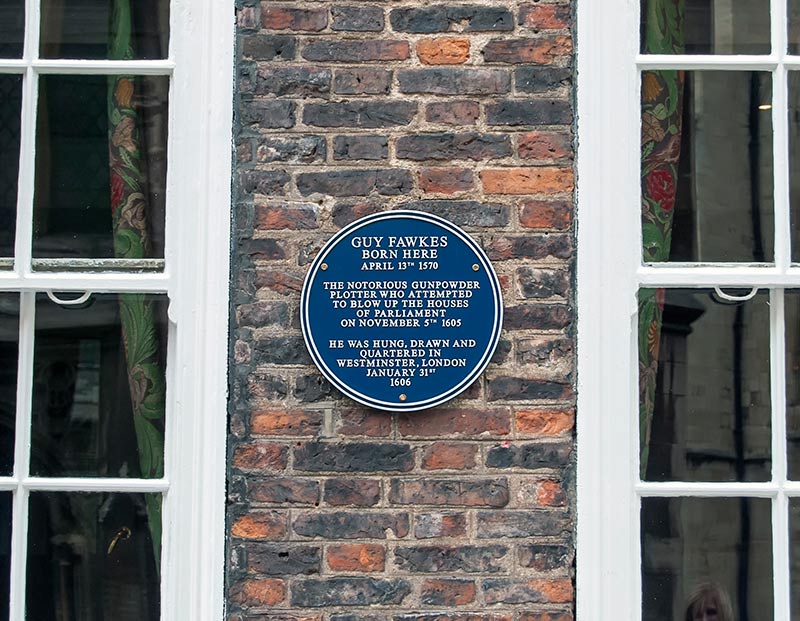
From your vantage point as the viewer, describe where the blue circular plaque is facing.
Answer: facing the viewer

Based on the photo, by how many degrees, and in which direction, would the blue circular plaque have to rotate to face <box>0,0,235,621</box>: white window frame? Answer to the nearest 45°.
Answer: approximately 90° to its right

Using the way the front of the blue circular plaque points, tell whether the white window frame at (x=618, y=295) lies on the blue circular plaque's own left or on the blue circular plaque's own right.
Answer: on the blue circular plaque's own left
